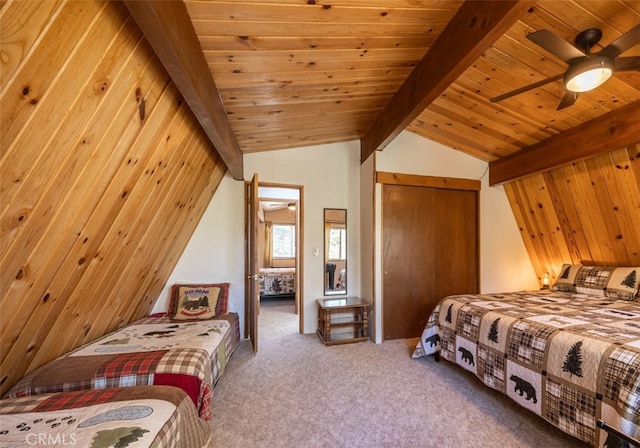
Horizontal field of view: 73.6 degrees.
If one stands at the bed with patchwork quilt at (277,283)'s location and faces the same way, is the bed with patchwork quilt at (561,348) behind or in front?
in front

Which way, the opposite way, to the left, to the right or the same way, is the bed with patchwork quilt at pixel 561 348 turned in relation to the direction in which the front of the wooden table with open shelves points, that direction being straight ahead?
to the right

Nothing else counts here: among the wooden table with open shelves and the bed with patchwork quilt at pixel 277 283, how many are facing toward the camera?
2

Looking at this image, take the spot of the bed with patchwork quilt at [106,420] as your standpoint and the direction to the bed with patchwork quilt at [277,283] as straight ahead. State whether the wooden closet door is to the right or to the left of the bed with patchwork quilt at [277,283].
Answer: right

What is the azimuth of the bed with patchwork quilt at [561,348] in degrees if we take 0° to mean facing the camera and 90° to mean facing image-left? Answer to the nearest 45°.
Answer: approximately 45°

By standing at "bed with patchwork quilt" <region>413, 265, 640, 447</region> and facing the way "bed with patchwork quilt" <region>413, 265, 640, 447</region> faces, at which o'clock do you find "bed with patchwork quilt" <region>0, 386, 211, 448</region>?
"bed with patchwork quilt" <region>0, 386, 211, 448</region> is roughly at 12 o'clock from "bed with patchwork quilt" <region>413, 265, 640, 447</region>.

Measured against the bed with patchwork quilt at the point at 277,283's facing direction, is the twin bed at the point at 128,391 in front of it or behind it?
in front

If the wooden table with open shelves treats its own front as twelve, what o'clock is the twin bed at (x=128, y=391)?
The twin bed is roughly at 1 o'clock from the wooden table with open shelves.

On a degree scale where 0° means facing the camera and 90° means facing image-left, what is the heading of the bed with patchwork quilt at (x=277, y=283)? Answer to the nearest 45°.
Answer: approximately 0°

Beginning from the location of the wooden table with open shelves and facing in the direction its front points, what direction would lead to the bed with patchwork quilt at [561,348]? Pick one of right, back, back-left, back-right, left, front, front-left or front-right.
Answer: front-left
